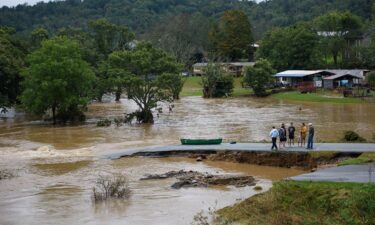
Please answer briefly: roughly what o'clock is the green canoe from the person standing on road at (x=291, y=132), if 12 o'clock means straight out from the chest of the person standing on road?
The green canoe is roughly at 10 o'clock from the person standing on road.

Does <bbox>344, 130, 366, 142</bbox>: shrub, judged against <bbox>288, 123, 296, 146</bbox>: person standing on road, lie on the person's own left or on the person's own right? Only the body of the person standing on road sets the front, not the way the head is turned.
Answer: on the person's own right

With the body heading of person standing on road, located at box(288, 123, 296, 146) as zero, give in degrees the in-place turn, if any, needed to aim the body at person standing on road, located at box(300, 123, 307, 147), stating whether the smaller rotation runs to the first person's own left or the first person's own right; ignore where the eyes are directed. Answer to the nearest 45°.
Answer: approximately 45° to the first person's own right

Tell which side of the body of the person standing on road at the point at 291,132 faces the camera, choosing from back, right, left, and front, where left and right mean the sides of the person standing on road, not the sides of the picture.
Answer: back
